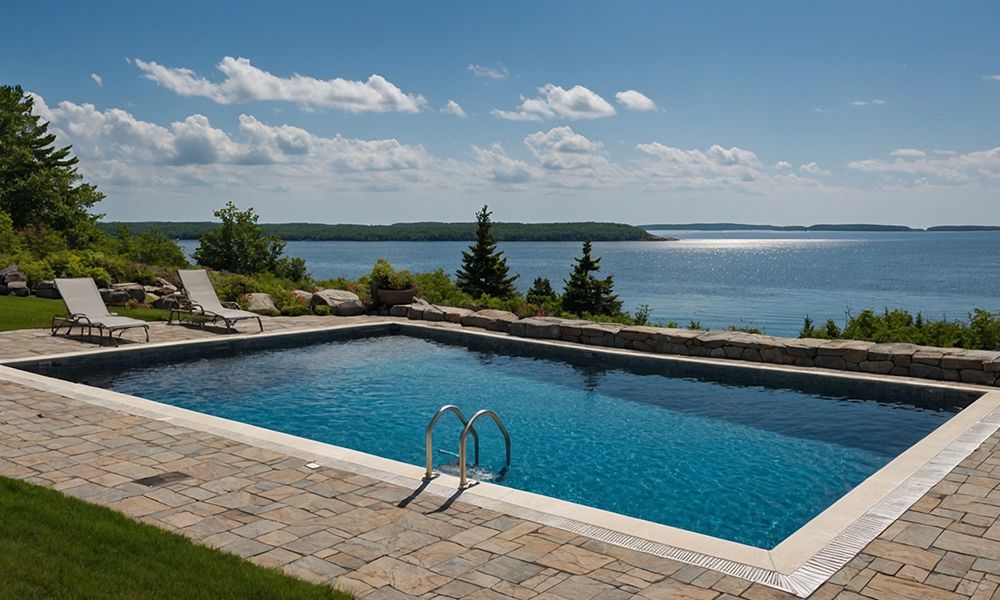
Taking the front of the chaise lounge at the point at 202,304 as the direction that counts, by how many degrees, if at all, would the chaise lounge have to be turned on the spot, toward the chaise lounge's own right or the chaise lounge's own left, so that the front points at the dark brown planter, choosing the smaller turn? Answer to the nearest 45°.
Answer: approximately 45° to the chaise lounge's own left

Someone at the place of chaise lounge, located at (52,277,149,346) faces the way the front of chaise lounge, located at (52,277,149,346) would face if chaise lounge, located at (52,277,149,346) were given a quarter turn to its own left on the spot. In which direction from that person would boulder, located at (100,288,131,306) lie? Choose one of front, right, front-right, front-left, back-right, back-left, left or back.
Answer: front-left

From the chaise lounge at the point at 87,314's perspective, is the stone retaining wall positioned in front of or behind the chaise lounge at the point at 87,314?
in front

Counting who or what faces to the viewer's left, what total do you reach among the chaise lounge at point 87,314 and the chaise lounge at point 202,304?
0

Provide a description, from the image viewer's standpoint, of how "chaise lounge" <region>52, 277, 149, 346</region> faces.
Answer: facing the viewer and to the right of the viewer

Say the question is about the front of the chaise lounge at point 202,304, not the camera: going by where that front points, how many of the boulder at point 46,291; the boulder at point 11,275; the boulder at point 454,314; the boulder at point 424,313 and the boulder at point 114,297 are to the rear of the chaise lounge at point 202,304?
3

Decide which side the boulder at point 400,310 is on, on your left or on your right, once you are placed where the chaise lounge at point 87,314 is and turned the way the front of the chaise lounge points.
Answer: on your left

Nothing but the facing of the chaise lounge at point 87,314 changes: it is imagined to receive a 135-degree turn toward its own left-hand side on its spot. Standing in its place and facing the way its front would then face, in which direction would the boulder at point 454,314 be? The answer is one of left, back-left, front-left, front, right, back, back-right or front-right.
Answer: right

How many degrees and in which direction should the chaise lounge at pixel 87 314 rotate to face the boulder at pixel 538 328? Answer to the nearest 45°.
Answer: approximately 45° to its left

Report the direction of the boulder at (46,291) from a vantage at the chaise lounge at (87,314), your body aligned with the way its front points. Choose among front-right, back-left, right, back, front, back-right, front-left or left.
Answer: back-left

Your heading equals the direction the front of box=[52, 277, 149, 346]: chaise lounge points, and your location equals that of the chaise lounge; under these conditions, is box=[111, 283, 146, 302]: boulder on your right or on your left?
on your left

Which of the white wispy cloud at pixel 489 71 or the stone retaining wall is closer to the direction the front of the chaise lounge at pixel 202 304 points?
the stone retaining wall

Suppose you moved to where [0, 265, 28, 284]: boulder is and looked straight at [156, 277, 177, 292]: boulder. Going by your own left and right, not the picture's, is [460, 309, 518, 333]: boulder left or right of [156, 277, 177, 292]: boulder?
right
